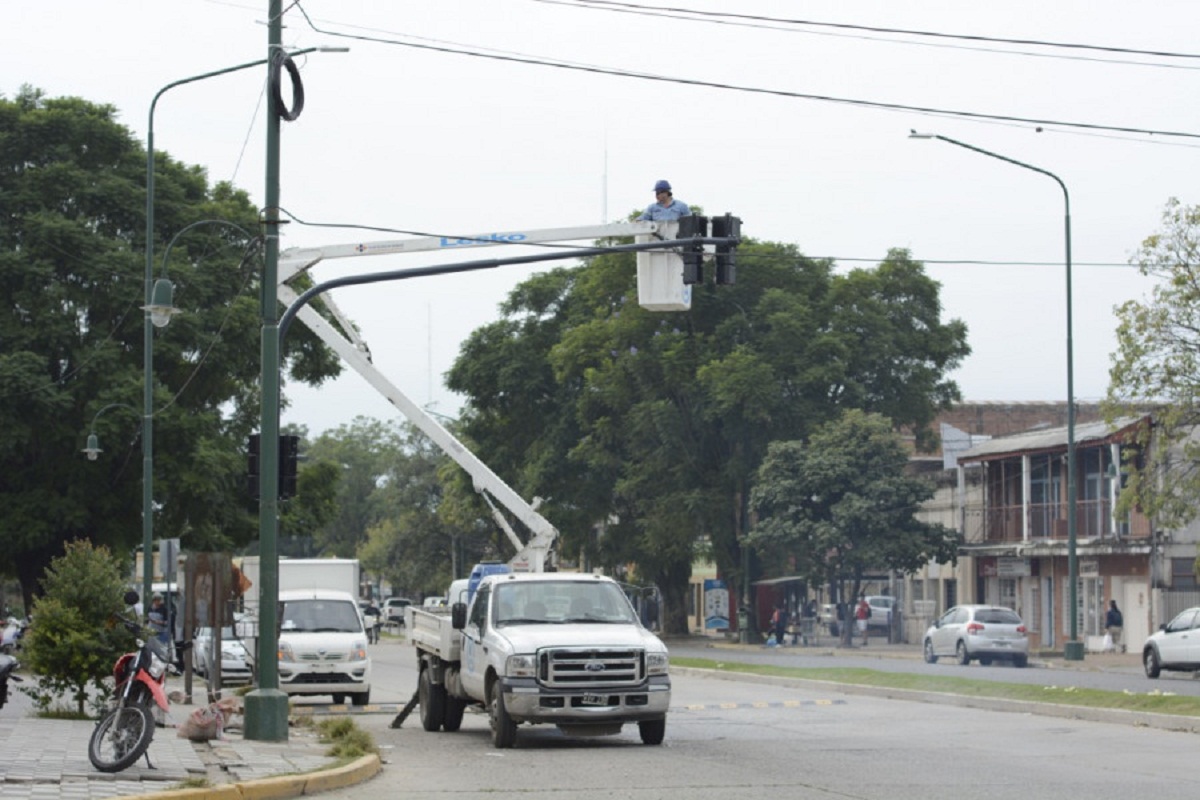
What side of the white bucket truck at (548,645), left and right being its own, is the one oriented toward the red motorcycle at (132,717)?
right

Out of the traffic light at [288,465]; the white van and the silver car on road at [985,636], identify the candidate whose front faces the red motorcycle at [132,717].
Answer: the white van

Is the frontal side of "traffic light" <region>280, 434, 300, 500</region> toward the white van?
yes

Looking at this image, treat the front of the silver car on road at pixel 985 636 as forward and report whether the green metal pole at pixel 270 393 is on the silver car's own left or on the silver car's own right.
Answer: on the silver car's own left

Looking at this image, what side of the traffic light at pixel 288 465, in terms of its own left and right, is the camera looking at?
back

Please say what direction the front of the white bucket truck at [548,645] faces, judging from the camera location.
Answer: facing the viewer and to the right of the viewer

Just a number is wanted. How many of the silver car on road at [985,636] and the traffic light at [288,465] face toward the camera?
0

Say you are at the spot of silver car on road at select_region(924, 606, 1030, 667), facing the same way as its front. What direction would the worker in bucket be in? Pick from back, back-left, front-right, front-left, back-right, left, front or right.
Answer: back-left

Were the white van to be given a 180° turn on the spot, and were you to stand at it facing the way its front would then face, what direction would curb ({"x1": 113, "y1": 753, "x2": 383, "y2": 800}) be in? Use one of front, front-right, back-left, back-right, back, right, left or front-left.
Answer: back

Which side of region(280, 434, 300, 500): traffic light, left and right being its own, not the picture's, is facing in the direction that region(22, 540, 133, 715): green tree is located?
left

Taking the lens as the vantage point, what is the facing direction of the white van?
facing the viewer

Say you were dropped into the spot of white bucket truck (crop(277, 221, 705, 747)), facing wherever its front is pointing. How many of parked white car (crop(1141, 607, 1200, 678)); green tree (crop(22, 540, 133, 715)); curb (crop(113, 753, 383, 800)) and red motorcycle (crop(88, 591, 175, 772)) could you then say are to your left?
1

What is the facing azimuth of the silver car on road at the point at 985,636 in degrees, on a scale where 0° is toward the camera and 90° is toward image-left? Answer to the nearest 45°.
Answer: approximately 135°

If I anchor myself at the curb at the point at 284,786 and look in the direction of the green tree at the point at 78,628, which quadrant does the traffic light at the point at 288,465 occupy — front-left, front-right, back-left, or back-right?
front-right

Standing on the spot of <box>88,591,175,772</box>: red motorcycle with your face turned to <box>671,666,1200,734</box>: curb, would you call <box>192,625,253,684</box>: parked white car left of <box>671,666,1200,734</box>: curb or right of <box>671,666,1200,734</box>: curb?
left

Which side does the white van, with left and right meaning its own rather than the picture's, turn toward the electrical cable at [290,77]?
front
